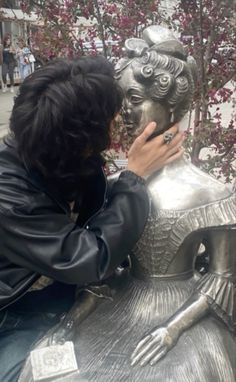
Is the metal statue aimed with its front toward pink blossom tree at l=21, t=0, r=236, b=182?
no

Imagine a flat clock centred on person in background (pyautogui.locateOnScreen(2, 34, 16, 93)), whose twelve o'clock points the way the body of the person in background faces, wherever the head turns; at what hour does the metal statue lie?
The metal statue is roughly at 12 o'clock from the person in background.

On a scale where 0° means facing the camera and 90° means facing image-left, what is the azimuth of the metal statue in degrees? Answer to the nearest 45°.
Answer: approximately 45°

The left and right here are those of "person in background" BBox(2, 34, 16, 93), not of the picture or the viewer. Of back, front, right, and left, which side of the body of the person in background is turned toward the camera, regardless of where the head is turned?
front

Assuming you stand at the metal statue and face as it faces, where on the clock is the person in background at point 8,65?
The person in background is roughly at 4 o'clock from the metal statue.

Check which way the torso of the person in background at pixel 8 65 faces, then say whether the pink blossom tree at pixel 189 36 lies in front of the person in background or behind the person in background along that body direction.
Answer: in front

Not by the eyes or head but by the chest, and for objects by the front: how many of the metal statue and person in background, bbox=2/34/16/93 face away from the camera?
0
